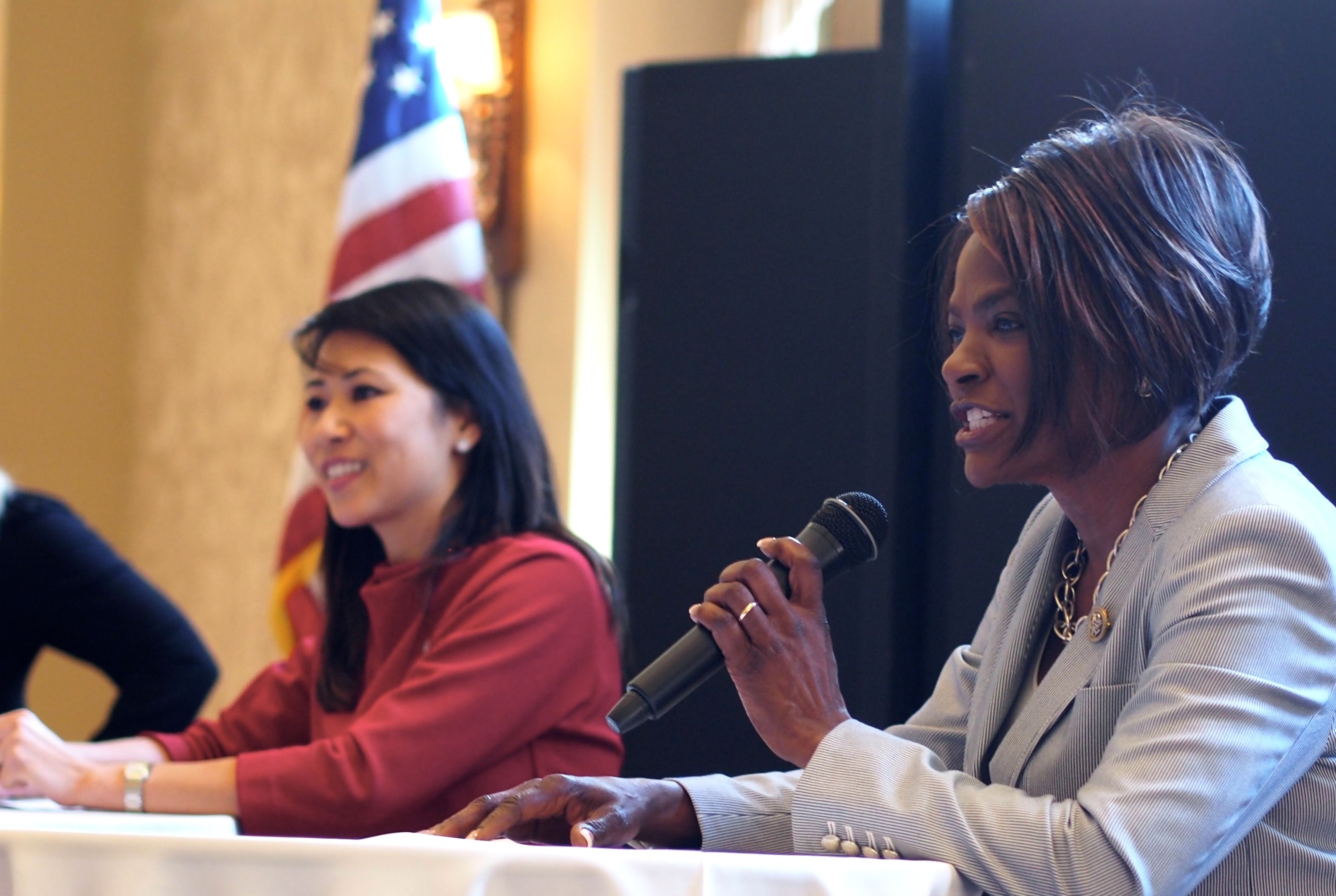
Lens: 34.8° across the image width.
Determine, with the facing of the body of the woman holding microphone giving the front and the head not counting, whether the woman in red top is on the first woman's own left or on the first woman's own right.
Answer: on the first woman's own right

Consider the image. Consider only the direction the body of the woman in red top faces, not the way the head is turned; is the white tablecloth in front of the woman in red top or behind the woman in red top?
in front

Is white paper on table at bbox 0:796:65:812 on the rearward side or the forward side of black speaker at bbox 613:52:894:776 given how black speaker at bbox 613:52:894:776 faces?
on the forward side

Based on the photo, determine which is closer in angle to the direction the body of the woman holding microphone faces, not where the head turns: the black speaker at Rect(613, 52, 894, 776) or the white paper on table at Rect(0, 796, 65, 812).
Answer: the white paper on table

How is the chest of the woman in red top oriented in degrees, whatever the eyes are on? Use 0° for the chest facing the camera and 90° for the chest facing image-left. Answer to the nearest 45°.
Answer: approximately 45°

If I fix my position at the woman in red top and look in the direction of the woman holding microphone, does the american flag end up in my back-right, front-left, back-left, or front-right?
back-left
